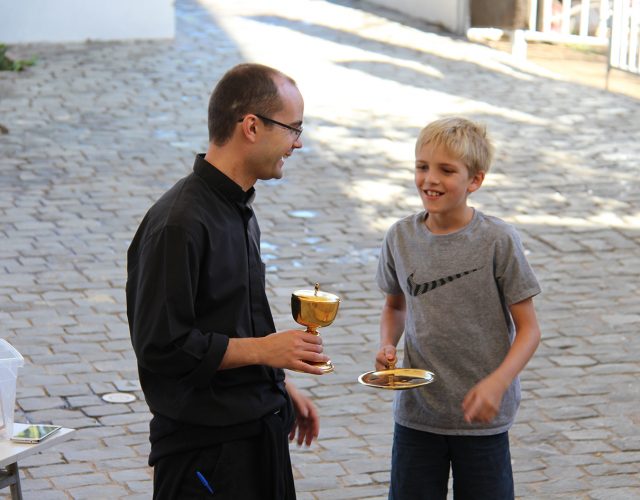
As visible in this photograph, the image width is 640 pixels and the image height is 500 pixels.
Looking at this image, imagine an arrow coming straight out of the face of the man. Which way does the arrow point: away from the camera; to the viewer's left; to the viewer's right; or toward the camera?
to the viewer's right

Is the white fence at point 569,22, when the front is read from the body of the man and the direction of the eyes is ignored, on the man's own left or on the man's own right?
on the man's own left

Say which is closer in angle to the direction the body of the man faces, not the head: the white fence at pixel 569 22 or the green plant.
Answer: the white fence

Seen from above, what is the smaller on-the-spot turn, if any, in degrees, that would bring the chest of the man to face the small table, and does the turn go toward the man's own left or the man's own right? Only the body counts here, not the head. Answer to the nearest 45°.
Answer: approximately 135° to the man's own left

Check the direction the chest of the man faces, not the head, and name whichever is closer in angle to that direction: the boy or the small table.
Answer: the boy

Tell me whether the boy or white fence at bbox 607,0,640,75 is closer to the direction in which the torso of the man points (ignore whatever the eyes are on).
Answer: the boy

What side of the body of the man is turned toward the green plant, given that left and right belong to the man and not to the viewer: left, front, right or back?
left

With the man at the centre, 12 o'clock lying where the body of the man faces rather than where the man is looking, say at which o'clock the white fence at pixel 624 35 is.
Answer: The white fence is roughly at 10 o'clock from the man.

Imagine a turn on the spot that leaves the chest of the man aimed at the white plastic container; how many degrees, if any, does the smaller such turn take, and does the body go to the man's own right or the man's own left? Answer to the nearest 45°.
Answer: approximately 135° to the man's own left

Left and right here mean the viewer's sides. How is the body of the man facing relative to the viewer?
facing to the right of the viewer

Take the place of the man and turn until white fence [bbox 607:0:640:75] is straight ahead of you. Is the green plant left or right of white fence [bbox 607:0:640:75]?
left
